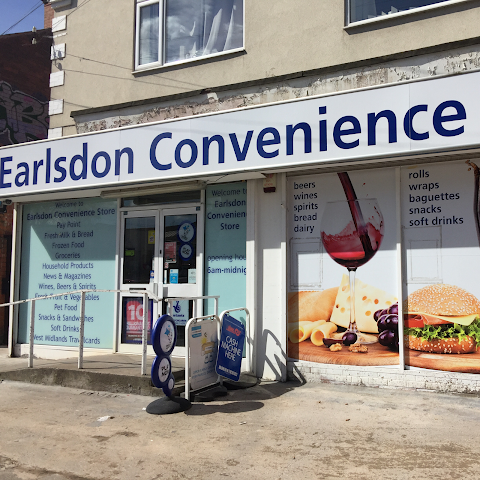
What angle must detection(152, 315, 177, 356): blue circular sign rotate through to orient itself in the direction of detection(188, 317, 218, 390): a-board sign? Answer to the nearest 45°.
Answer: approximately 90° to its left

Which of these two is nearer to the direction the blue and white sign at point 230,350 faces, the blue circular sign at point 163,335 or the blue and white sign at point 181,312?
the blue circular sign

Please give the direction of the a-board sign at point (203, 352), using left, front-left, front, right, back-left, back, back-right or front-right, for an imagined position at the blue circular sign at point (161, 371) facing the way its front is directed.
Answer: left

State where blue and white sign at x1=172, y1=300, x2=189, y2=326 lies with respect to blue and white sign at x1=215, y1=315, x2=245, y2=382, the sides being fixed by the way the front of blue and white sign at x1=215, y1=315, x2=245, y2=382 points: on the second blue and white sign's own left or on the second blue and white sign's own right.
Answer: on the second blue and white sign's own right
